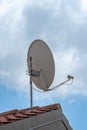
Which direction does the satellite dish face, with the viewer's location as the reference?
facing away from the viewer and to the right of the viewer
